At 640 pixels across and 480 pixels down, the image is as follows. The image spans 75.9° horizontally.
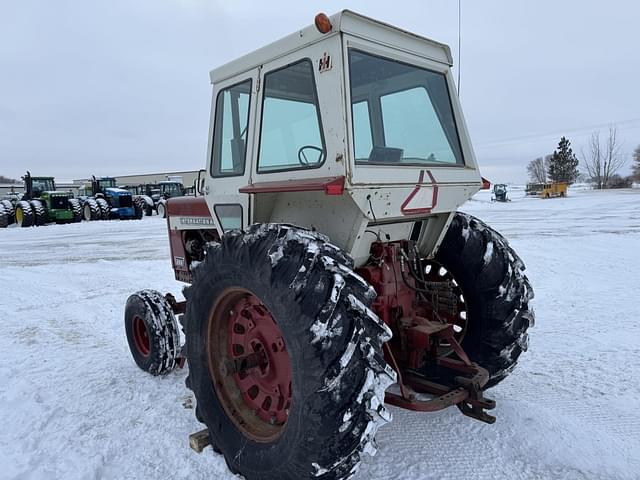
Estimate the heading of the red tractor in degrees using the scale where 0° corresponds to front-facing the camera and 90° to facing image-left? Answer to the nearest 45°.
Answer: approximately 135°

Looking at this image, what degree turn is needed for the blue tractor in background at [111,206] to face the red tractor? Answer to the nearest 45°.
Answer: approximately 45° to its right

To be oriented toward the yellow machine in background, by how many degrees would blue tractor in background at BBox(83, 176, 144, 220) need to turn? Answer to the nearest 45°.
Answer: approximately 45° to its left

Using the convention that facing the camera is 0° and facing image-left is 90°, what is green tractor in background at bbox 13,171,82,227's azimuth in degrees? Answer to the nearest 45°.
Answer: approximately 315°

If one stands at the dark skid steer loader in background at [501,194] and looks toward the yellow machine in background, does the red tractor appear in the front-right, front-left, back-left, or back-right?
back-right

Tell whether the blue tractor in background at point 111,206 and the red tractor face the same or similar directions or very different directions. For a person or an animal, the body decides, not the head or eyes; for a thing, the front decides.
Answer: very different directions

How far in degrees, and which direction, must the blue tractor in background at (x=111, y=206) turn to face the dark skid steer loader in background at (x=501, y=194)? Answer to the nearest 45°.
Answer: approximately 45° to its left
